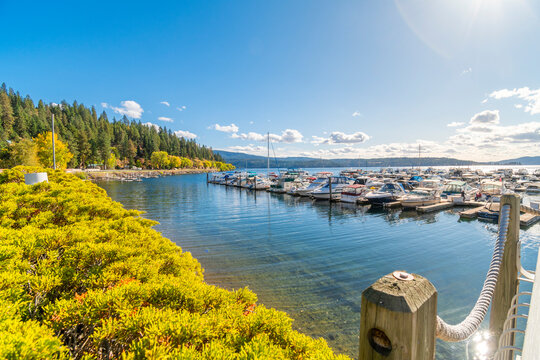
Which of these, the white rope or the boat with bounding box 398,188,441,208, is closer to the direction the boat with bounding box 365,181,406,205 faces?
the white rope

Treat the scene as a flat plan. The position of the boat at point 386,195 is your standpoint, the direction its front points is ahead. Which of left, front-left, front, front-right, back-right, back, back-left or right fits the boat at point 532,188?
back

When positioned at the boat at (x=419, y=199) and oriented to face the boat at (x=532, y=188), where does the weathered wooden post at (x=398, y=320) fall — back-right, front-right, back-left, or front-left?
back-right

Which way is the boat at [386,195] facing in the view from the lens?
facing the viewer and to the left of the viewer

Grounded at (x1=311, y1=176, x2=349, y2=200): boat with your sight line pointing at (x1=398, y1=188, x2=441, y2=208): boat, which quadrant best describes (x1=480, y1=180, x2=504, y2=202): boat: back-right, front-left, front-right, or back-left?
front-left

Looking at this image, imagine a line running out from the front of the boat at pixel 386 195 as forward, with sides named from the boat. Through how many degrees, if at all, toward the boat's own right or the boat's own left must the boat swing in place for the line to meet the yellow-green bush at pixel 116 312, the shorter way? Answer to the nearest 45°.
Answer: approximately 45° to the boat's own left

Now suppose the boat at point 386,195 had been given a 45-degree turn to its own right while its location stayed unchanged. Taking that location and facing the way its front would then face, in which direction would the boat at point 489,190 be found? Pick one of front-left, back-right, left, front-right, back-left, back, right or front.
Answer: back-right

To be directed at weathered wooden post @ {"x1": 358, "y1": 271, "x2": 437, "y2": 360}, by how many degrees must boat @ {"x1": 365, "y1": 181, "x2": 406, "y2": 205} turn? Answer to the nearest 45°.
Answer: approximately 45° to its left
